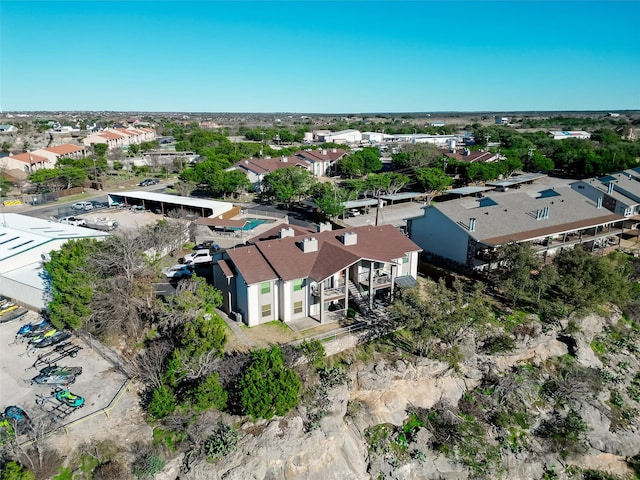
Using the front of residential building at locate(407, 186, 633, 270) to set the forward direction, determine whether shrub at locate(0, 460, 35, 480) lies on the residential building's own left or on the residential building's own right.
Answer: on the residential building's own right

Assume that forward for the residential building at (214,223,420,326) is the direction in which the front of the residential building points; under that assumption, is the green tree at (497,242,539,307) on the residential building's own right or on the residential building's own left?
on the residential building's own left

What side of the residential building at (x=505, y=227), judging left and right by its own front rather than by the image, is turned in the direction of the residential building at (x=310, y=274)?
right

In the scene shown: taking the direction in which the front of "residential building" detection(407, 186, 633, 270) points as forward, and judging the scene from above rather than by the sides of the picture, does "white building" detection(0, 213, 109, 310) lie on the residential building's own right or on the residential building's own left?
on the residential building's own right

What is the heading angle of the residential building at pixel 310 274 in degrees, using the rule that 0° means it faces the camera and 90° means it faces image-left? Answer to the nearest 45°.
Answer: approximately 315°

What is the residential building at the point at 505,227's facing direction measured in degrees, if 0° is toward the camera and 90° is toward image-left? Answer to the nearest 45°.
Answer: approximately 315°

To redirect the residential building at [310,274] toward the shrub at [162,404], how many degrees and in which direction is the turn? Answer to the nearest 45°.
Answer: approximately 90° to its right

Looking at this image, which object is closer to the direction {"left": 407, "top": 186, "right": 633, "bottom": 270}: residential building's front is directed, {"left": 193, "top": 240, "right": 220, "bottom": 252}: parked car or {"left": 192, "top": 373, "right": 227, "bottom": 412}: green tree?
the green tree

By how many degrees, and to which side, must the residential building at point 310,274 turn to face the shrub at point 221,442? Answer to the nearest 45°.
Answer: approximately 45° to its right

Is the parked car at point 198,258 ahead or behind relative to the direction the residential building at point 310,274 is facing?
behind

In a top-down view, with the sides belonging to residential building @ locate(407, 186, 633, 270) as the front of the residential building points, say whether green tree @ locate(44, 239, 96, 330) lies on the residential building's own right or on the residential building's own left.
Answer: on the residential building's own right
